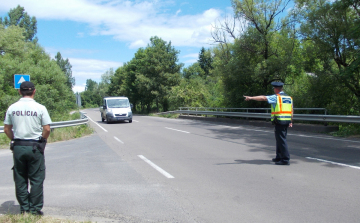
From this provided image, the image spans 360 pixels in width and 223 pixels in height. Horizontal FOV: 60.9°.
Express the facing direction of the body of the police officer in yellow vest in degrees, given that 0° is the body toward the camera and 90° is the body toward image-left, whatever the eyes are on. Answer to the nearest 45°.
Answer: approximately 135°

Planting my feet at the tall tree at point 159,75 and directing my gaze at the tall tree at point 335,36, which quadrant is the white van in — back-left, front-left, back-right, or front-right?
front-right

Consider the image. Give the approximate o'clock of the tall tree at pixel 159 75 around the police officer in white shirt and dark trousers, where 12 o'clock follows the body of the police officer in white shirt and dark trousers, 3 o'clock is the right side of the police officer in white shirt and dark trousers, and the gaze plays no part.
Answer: The tall tree is roughly at 1 o'clock from the police officer in white shirt and dark trousers.

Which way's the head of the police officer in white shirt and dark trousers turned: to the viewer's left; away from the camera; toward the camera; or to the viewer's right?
away from the camera

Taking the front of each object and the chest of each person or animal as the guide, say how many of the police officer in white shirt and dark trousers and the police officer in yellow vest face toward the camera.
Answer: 0

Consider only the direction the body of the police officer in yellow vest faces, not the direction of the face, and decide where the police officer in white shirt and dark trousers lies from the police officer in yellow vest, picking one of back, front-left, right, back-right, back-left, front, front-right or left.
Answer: left

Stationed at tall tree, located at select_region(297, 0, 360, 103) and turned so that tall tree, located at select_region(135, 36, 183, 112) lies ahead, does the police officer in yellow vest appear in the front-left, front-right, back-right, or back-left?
back-left

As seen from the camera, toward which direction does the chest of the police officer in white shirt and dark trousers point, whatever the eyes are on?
away from the camera

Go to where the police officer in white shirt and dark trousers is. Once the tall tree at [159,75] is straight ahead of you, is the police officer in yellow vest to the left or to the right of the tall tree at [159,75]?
right

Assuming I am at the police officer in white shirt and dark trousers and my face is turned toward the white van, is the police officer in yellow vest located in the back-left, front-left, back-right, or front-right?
front-right

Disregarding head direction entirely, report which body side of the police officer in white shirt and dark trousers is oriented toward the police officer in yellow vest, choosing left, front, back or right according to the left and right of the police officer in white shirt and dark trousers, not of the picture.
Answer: right
